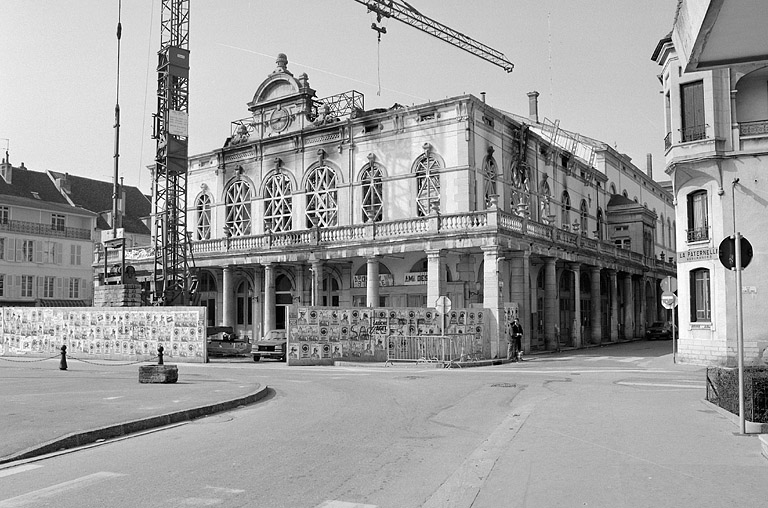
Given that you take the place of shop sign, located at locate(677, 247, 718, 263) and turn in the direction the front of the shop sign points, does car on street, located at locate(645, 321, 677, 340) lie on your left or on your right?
on your right

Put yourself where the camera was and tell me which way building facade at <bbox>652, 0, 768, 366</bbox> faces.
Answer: facing the viewer

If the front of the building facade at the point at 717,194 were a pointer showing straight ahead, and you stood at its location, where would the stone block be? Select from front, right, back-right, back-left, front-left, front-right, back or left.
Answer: front-right

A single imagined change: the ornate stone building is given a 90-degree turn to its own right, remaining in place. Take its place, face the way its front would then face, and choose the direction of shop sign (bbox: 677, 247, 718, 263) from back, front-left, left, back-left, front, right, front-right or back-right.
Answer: back

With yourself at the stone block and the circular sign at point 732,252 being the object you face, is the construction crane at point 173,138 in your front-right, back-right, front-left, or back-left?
back-left

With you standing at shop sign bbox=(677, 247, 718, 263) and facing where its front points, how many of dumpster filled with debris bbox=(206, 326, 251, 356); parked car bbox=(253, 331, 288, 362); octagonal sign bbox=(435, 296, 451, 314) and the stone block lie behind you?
0

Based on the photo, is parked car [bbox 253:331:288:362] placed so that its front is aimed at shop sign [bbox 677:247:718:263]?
no

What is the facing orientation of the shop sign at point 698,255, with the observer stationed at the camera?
facing the viewer and to the left of the viewer

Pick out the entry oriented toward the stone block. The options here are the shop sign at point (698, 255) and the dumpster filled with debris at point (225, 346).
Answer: the shop sign

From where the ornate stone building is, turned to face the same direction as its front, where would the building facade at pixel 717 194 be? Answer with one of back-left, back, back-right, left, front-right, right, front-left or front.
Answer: left

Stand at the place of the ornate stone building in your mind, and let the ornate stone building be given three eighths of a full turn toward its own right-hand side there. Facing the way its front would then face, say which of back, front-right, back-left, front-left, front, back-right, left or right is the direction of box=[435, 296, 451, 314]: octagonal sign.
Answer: back

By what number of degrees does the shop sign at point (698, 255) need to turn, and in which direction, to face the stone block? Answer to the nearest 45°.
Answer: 0° — it already faces it

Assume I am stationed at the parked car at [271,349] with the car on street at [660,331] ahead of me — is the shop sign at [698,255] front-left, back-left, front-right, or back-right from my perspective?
front-right
